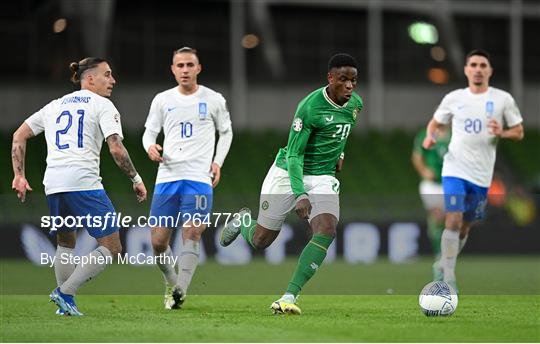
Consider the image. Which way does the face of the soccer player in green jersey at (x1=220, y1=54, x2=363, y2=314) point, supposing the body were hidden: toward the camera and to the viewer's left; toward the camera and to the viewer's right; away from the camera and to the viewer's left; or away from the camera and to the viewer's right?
toward the camera and to the viewer's right

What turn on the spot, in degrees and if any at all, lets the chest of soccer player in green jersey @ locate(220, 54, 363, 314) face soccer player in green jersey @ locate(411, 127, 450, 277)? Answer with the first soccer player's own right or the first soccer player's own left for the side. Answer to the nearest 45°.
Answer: approximately 135° to the first soccer player's own left

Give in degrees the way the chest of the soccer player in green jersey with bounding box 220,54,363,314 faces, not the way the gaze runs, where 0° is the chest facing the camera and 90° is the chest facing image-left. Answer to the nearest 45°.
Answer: approximately 315°
